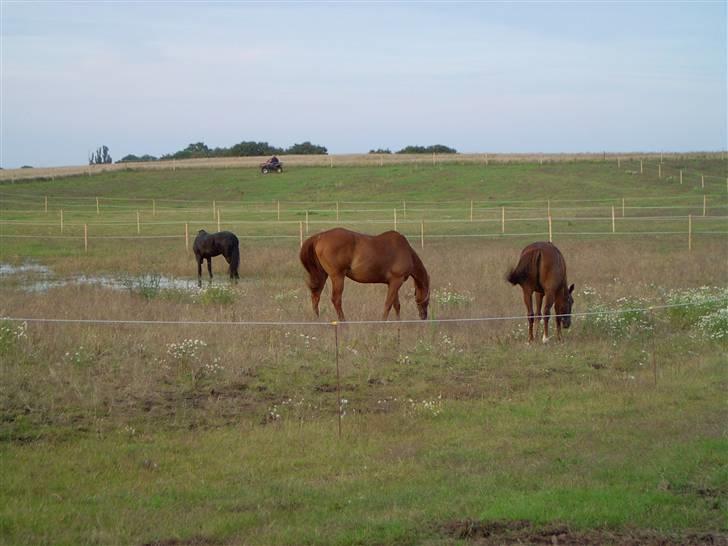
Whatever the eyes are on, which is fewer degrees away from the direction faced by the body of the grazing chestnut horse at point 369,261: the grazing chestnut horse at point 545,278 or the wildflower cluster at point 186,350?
the grazing chestnut horse

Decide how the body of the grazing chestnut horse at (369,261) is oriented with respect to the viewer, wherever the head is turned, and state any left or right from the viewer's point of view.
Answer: facing to the right of the viewer

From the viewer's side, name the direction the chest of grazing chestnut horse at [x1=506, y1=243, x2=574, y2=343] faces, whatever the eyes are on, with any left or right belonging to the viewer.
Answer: facing away from the viewer and to the right of the viewer

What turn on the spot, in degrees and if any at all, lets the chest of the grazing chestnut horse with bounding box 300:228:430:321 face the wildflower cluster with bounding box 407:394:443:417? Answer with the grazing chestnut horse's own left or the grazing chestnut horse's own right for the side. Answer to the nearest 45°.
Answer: approximately 90° to the grazing chestnut horse's own right

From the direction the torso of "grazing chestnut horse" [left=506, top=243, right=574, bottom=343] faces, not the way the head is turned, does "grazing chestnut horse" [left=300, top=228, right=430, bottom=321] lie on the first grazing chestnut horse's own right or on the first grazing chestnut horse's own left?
on the first grazing chestnut horse's own left
